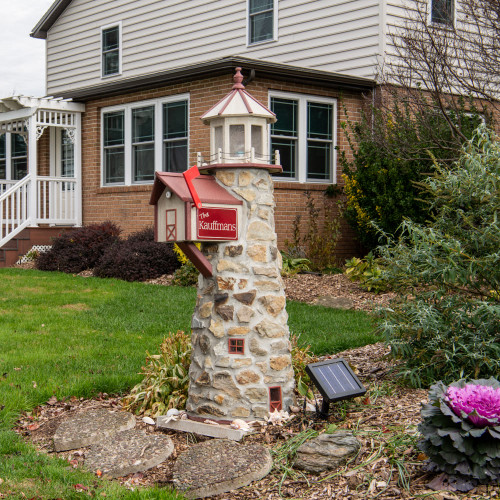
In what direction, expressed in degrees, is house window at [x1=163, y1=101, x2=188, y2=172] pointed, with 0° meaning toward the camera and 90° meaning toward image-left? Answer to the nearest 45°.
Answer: approximately 45°

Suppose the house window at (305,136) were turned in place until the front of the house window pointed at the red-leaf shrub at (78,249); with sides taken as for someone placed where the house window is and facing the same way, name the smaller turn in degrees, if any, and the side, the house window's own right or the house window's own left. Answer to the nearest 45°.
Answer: approximately 135° to the house window's own right

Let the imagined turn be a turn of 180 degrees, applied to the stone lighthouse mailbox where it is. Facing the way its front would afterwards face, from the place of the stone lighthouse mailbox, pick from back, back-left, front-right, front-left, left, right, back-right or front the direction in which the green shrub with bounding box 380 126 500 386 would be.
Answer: front-right

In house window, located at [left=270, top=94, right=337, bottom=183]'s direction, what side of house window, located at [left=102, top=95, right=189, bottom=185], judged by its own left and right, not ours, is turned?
left

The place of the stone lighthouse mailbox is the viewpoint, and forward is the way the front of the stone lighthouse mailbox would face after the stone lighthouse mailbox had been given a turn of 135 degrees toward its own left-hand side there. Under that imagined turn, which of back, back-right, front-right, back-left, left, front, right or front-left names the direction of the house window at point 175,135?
left

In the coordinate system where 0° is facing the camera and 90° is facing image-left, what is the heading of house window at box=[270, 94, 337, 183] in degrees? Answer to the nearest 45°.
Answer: approximately 315°

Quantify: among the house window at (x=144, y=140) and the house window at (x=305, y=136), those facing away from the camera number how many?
0

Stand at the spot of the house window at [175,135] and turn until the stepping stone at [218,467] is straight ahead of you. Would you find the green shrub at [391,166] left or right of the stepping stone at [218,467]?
left

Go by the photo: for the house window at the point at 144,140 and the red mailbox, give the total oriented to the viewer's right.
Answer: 0

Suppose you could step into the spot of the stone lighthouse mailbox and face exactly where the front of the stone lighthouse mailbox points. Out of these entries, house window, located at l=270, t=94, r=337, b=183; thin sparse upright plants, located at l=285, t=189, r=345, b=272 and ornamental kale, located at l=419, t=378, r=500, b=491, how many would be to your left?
1

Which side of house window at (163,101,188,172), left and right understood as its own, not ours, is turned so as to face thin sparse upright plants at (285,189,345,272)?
left
